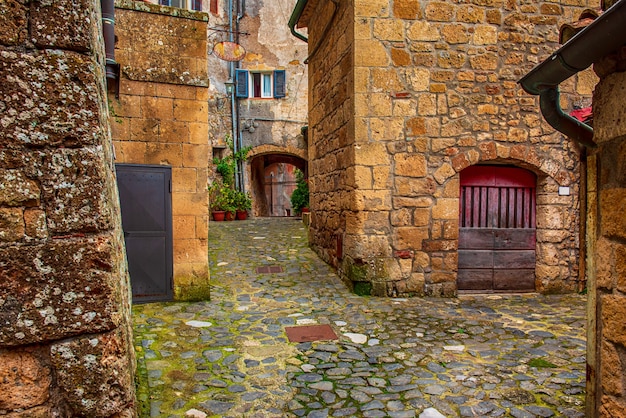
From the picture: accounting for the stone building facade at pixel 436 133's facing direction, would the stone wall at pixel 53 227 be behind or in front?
in front

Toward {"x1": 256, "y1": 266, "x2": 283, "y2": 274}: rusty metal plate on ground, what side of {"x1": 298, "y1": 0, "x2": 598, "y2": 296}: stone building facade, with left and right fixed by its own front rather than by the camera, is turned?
right

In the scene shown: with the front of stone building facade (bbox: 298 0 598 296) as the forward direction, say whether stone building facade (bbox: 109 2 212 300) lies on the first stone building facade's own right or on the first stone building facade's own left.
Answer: on the first stone building facade's own right

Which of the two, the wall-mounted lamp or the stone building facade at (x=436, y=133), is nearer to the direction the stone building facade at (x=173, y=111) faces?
the stone building facade
